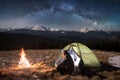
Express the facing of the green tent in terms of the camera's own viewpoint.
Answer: facing the viewer and to the left of the viewer
